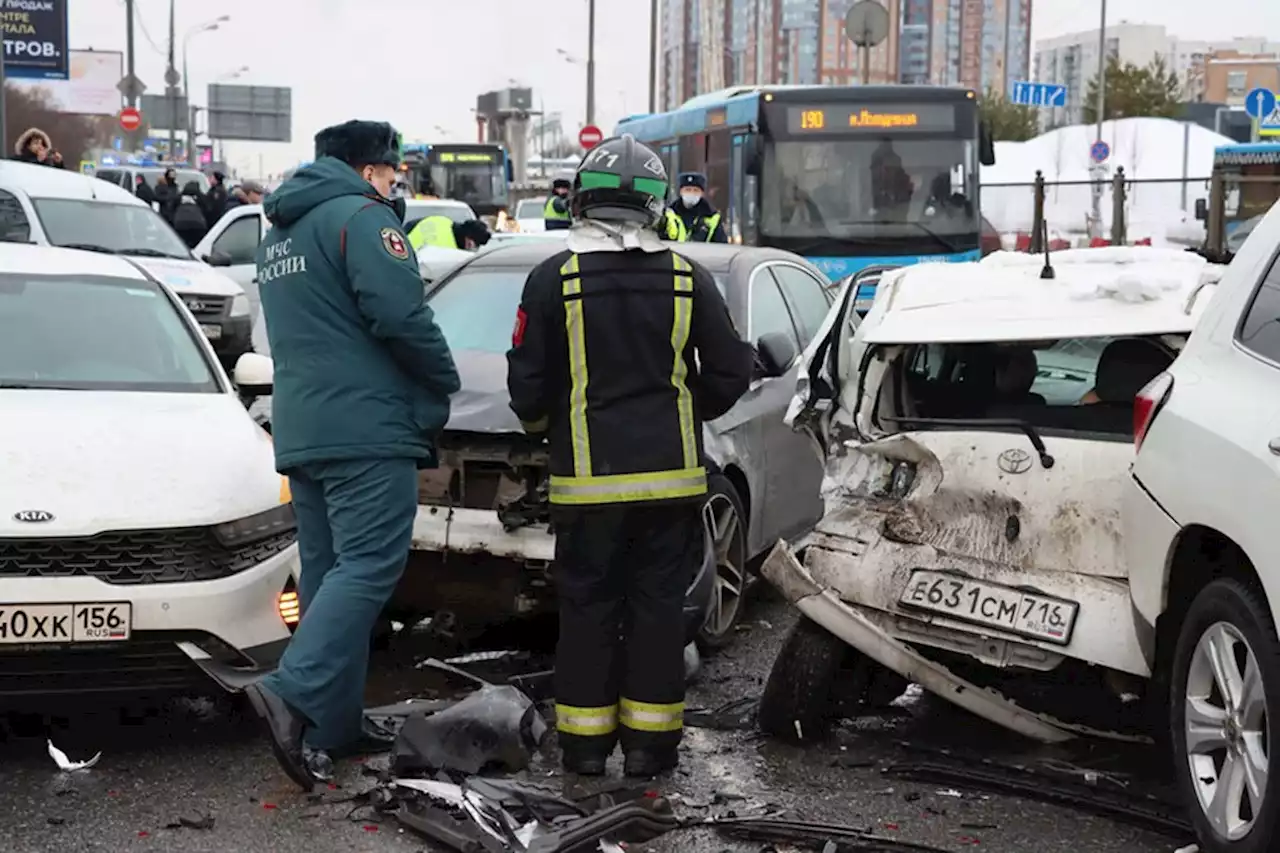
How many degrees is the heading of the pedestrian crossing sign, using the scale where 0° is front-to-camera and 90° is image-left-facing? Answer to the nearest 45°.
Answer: approximately 0°

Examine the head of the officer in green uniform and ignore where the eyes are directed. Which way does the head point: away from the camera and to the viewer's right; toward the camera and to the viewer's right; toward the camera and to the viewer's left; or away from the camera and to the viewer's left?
away from the camera and to the viewer's right

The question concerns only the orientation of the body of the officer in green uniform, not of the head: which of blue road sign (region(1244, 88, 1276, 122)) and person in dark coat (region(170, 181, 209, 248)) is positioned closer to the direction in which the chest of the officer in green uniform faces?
the blue road sign

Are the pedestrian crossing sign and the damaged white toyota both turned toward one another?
yes

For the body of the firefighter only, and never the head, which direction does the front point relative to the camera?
away from the camera

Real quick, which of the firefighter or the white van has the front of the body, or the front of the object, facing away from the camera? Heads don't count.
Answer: the firefighter

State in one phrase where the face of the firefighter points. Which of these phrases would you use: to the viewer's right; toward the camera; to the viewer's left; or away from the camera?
away from the camera

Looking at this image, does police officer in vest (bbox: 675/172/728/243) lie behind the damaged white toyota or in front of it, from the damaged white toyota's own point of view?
in front

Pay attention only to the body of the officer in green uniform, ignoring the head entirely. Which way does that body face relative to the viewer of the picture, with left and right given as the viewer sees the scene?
facing away from the viewer and to the right of the viewer

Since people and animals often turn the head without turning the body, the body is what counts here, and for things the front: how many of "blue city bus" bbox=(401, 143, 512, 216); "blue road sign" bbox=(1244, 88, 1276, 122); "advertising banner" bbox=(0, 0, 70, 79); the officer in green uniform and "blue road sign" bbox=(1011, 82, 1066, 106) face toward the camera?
4

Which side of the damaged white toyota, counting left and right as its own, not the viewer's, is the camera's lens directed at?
back
